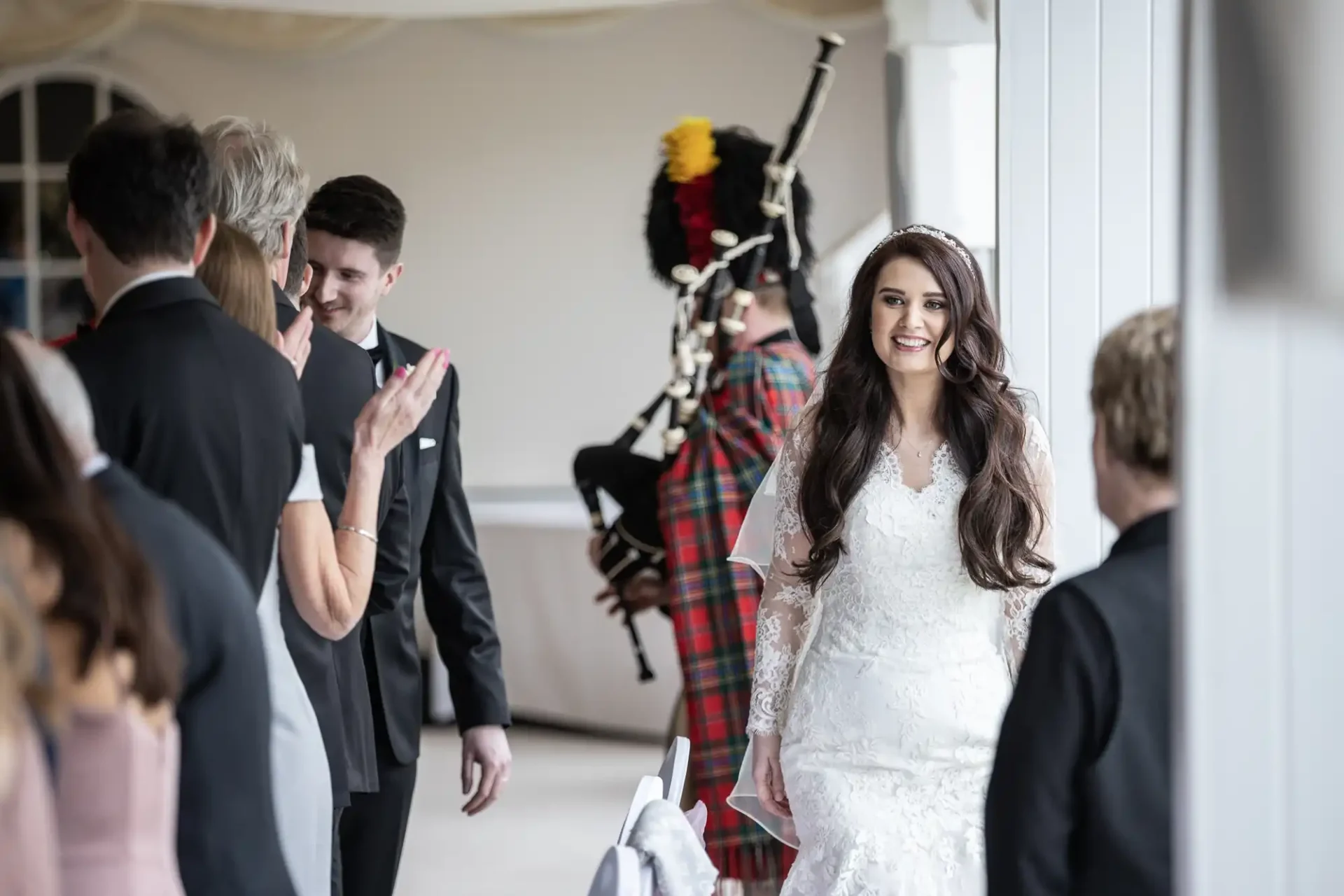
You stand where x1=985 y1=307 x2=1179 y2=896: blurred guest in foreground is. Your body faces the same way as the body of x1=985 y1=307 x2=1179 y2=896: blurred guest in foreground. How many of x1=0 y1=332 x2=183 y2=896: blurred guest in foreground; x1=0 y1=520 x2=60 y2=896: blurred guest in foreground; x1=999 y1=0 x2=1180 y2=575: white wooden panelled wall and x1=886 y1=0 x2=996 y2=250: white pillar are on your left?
2

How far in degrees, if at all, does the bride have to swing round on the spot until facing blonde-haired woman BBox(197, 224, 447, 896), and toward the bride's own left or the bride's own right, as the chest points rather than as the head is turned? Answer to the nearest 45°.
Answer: approximately 45° to the bride's own right

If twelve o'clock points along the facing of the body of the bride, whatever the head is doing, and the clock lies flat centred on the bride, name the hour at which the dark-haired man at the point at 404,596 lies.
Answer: The dark-haired man is roughly at 3 o'clock from the bride.

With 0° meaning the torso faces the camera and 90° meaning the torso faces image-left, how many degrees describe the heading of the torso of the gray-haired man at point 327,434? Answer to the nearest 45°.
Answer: approximately 225°

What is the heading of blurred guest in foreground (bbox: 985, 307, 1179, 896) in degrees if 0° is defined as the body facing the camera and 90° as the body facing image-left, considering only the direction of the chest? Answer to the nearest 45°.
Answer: approximately 135°

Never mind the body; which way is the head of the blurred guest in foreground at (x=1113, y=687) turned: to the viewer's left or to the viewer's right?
to the viewer's left

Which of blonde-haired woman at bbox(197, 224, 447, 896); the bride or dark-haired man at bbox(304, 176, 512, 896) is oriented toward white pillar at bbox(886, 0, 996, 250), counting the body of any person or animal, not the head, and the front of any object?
the blonde-haired woman

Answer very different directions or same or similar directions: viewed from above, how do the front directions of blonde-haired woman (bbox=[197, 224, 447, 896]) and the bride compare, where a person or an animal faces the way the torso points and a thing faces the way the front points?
very different directions

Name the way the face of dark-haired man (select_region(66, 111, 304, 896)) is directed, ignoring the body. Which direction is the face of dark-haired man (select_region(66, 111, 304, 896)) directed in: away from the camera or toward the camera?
away from the camera

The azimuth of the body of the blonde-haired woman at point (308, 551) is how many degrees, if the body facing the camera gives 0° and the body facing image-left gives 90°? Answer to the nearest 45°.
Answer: approximately 225°

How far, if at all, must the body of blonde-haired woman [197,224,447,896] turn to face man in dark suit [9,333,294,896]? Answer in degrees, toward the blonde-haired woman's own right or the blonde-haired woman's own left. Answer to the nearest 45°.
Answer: approximately 135° to the blonde-haired woman's own right

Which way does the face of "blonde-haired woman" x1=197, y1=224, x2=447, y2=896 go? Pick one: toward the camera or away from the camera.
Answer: away from the camera

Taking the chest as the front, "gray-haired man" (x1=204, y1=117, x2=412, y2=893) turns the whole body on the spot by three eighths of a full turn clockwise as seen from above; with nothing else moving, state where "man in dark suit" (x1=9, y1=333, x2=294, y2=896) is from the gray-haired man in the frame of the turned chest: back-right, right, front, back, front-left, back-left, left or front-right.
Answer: front
